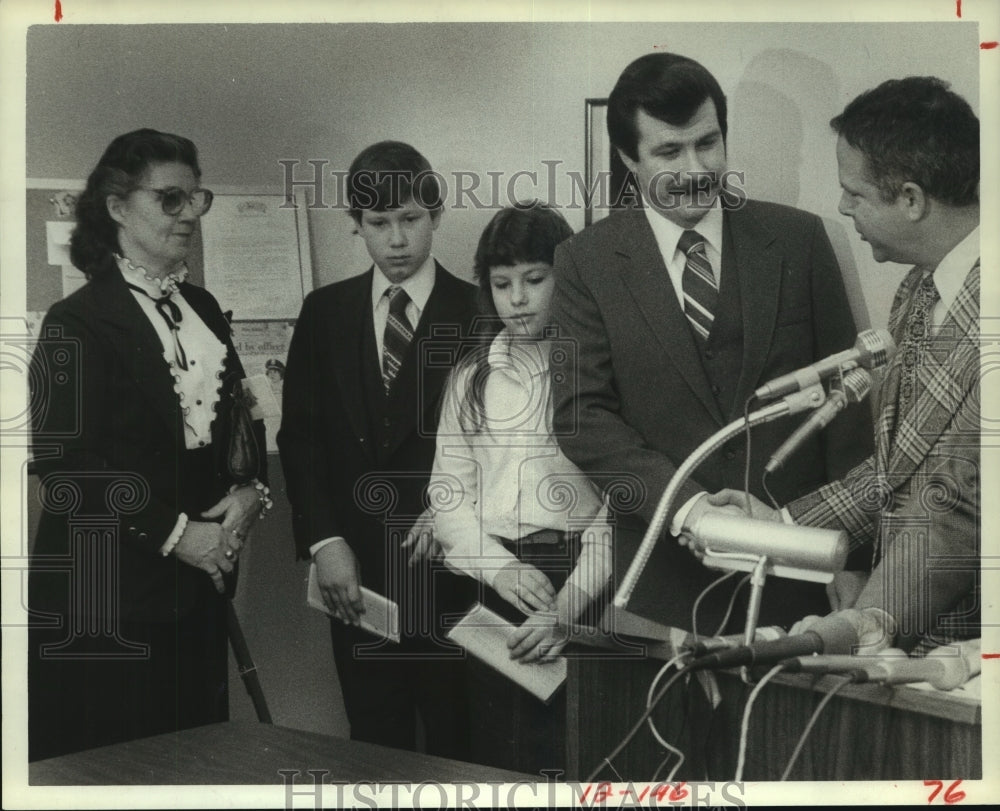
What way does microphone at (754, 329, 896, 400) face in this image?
to the viewer's right

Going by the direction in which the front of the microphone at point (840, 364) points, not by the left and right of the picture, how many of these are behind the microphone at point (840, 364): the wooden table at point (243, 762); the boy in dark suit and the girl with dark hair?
3

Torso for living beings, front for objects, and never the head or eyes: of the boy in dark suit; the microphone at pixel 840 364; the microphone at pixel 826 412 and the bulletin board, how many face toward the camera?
2

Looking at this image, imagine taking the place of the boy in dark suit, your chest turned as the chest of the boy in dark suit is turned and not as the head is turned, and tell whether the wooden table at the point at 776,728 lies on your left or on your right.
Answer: on your left

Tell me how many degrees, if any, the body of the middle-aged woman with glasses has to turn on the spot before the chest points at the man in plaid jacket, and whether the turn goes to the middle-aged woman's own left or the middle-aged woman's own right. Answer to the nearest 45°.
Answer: approximately 45° to the middle-aged woman's own left

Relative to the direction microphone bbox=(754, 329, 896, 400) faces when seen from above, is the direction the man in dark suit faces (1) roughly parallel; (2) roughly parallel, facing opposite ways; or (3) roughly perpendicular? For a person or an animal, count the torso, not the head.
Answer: roughly perpendicular

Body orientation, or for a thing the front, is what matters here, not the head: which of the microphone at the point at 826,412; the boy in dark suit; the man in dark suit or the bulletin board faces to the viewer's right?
the microphone

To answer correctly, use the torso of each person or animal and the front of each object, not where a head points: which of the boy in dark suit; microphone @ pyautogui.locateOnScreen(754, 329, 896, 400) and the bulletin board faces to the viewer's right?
the microphone

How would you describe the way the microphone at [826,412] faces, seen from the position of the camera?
facing to the right of the viewer
